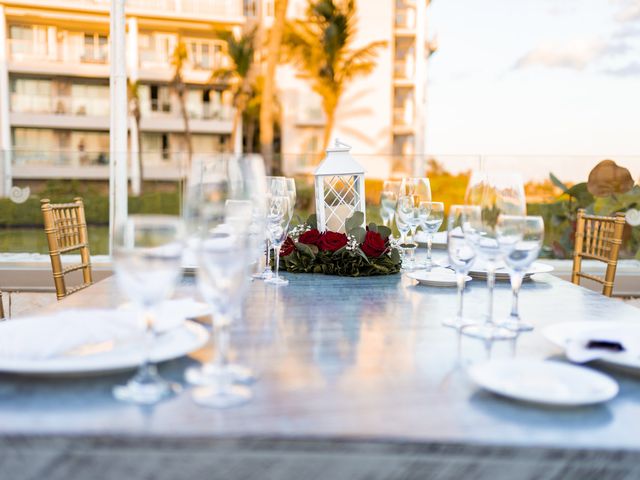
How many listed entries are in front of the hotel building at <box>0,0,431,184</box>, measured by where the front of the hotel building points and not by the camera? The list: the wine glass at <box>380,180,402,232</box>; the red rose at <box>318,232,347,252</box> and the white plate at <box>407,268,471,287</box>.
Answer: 3

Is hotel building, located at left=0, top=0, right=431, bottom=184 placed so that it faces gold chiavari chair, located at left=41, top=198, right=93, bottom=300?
yes

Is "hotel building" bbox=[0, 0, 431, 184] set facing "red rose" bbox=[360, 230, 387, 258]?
yes

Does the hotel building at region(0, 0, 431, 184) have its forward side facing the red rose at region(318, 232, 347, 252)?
yes

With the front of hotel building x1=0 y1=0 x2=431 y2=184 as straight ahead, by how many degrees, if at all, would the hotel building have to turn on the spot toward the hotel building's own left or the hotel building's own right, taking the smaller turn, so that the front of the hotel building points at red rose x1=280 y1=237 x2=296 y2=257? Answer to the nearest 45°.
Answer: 0° — it already faces it

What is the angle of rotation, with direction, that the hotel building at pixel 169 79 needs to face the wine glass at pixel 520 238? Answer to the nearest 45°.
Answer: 0° — it already faces it

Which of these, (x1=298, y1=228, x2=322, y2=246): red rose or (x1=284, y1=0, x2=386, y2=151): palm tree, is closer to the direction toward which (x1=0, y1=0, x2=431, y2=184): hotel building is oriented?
the red rose

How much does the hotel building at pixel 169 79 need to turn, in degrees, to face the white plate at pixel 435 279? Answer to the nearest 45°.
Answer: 0° — it already faces it

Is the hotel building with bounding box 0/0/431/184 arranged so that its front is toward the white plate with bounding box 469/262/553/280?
yes

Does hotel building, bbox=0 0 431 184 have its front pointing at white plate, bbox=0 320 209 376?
yes

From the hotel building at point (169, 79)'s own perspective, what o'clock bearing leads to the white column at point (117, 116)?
The white column is roughly at 12 o'clock from the hotel building.

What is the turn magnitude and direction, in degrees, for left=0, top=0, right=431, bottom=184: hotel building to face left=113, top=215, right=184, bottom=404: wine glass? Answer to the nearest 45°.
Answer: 0° — it already faces it

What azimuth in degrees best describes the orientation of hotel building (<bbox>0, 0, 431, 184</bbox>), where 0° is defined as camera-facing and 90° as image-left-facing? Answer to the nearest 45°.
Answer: approximately 0°

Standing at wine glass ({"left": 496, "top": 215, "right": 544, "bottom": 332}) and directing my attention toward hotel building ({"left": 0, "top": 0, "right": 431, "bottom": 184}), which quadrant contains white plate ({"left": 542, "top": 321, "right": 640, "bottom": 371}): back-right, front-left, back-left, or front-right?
back-right
